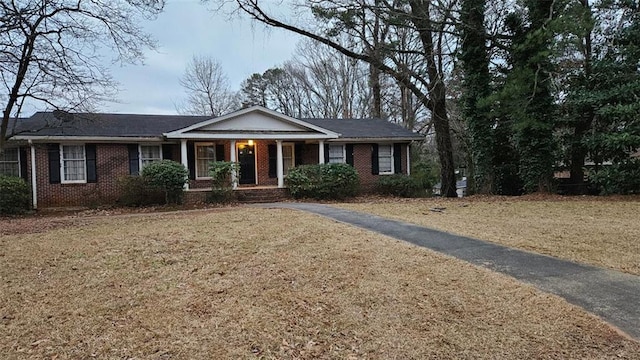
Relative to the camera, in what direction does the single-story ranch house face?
facing the viewer

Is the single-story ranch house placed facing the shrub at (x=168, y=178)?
yes

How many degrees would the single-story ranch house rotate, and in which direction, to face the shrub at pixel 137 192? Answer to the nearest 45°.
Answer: approximately 45° to its right

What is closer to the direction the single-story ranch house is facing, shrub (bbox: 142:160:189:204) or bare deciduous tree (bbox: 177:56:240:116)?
the shrub

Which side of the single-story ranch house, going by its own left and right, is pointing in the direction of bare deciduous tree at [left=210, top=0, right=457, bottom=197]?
left

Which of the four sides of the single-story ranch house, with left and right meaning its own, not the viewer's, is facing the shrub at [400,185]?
left

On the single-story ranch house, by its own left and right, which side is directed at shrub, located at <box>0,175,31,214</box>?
right

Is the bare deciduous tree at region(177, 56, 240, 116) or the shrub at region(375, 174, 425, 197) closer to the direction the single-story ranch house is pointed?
the shrub

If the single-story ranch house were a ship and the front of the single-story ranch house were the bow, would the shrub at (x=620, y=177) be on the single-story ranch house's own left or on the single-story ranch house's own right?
on the single-story ranch house's own left

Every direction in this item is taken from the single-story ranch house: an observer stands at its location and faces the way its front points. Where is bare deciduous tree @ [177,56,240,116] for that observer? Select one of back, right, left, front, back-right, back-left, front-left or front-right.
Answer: back

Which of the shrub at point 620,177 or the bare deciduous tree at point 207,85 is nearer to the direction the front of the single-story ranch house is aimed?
the shrub

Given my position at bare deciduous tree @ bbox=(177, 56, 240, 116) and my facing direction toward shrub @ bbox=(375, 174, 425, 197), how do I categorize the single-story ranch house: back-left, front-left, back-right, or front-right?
front-right
